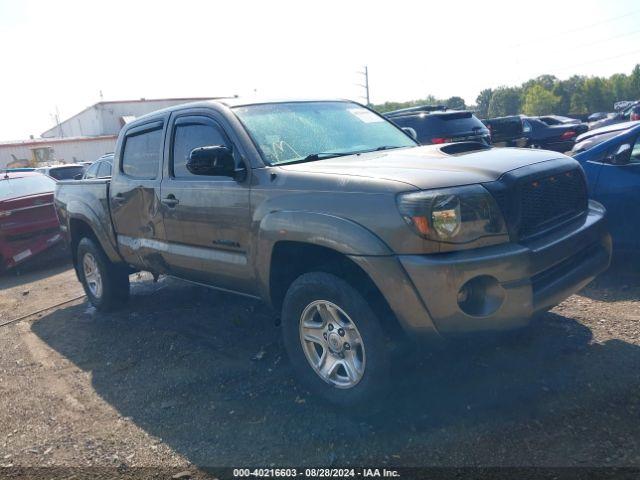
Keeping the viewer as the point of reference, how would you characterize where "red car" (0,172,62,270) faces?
facing away from the viewer and to the left of the viewer

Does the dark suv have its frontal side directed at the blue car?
no

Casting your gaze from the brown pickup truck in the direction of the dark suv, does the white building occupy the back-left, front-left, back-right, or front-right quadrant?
front-left

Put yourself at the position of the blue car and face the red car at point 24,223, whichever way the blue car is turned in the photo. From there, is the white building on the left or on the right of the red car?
right

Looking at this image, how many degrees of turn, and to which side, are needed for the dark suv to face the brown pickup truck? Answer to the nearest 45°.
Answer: approximately 135° to its left

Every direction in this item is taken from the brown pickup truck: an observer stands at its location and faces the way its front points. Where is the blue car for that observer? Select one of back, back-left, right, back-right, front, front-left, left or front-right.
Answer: left

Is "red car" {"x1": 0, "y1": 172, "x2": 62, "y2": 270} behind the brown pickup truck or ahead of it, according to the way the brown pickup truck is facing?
behind

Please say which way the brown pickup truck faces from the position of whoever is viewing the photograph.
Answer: facing the viewer and to the right of the viewer

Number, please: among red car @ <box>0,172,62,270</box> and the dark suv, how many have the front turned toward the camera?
0

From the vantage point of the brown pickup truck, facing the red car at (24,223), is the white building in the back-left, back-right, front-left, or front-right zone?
front-right

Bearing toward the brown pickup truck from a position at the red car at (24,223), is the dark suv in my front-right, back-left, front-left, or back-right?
front-left

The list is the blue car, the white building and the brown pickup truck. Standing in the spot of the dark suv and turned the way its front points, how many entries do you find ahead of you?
1

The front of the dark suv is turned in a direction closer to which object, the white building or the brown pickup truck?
the white building

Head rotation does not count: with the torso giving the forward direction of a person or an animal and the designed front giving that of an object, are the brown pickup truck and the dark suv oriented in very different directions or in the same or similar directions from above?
very different directions

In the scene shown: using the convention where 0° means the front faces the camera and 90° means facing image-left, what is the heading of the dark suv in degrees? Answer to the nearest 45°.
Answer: approximately 135°

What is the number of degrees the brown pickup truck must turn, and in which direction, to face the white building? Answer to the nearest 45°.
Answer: approximately 180°

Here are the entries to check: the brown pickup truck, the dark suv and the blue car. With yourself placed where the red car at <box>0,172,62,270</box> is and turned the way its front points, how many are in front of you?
0

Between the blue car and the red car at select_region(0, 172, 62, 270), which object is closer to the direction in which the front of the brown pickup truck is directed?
the blue car

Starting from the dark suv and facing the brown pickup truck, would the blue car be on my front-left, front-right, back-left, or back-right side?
front-left

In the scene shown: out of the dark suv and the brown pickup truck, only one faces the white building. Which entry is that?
the dark suv

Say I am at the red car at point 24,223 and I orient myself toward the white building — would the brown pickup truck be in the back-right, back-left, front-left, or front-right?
back-right
